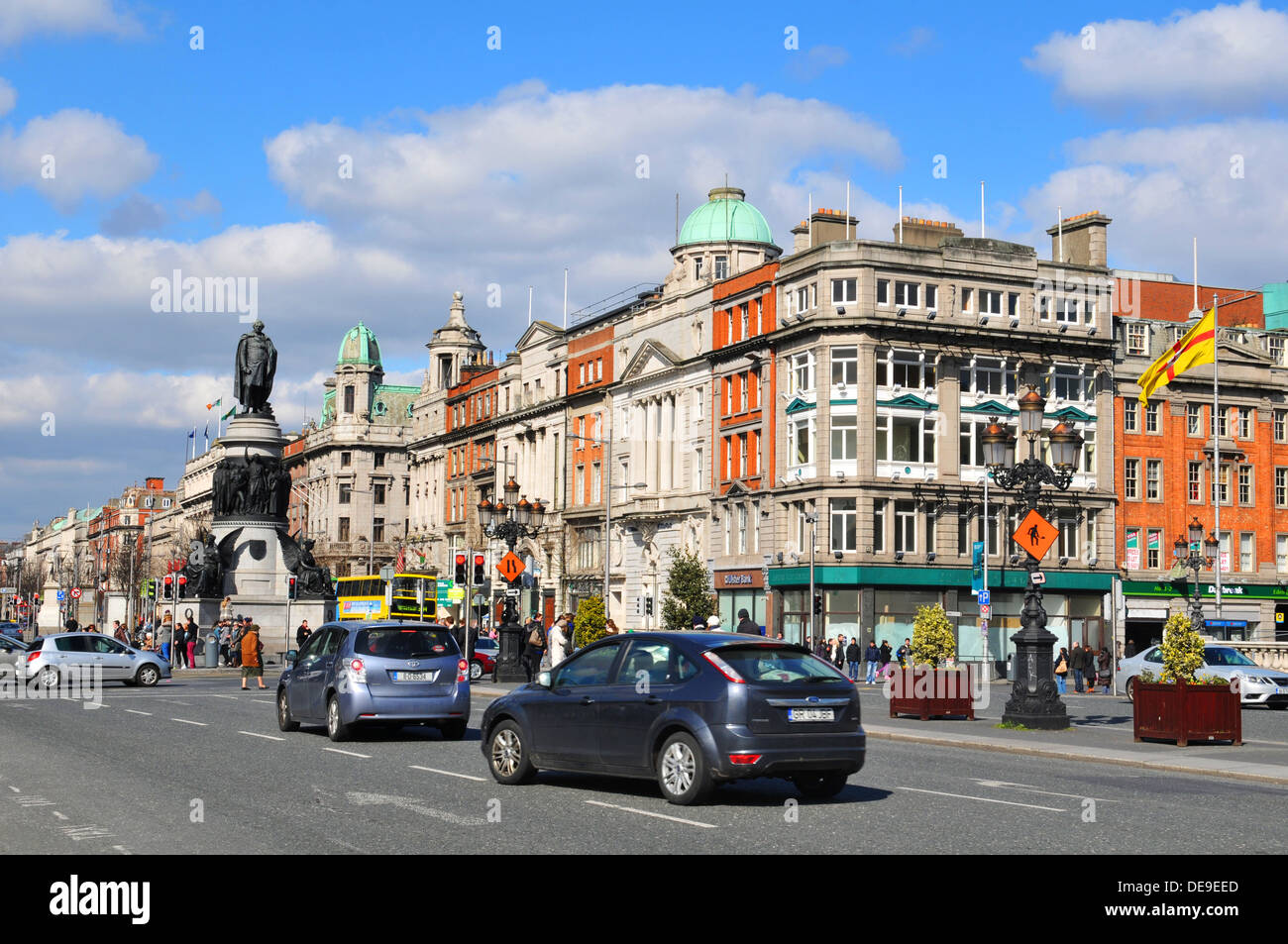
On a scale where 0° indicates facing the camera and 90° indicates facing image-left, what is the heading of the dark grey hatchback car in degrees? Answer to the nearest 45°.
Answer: approximately 135°

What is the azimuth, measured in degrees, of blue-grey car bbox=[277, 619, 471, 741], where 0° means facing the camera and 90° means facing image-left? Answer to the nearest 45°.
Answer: approximately 135°

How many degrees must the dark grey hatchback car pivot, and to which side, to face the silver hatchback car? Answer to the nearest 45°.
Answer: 0° — it already faces it

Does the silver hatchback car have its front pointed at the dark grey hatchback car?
no

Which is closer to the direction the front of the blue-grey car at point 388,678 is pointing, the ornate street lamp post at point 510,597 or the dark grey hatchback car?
the ornate street lamp post

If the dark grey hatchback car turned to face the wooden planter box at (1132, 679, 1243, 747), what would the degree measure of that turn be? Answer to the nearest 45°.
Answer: approximately 90° to its right

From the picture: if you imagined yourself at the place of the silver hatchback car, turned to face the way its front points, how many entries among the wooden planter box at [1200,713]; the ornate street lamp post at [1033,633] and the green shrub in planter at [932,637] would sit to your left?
0

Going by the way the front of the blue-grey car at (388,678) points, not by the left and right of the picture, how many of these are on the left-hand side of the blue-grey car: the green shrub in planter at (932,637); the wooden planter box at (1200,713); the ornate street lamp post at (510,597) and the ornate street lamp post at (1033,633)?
0

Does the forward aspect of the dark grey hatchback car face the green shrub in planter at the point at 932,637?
no

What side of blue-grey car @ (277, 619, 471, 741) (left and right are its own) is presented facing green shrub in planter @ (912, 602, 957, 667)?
right

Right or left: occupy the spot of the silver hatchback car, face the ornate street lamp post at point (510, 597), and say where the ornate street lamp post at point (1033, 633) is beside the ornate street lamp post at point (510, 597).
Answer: right
